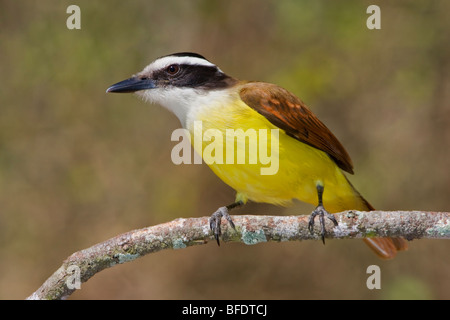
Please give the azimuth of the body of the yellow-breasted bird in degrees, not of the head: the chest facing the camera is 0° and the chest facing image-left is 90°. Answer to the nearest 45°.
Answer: approximately 45°
